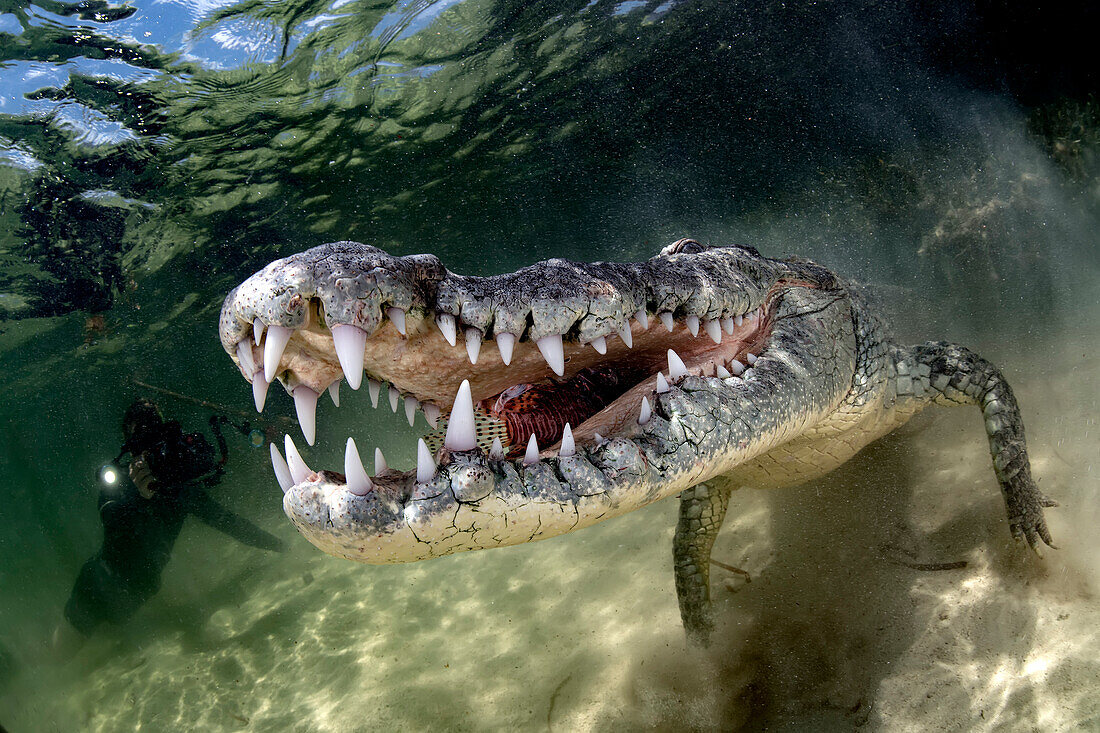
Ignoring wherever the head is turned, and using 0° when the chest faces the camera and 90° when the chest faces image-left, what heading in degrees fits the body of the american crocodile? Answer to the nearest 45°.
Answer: approximately 45°

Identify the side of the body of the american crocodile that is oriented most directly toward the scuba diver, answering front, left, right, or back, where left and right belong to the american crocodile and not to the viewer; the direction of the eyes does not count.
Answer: right
